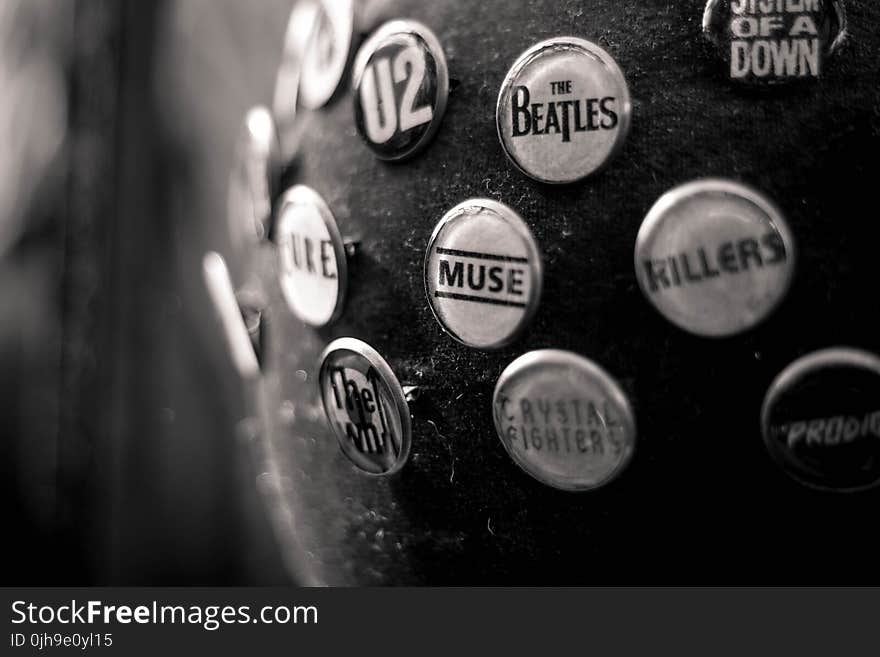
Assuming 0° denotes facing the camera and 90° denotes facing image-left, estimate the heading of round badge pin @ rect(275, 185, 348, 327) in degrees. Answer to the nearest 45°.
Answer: approximately 45°

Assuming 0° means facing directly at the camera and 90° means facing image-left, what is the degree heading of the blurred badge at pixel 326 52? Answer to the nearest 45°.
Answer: approximately 45°

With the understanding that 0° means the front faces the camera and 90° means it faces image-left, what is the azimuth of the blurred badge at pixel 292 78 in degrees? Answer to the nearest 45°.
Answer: approximately 90°
